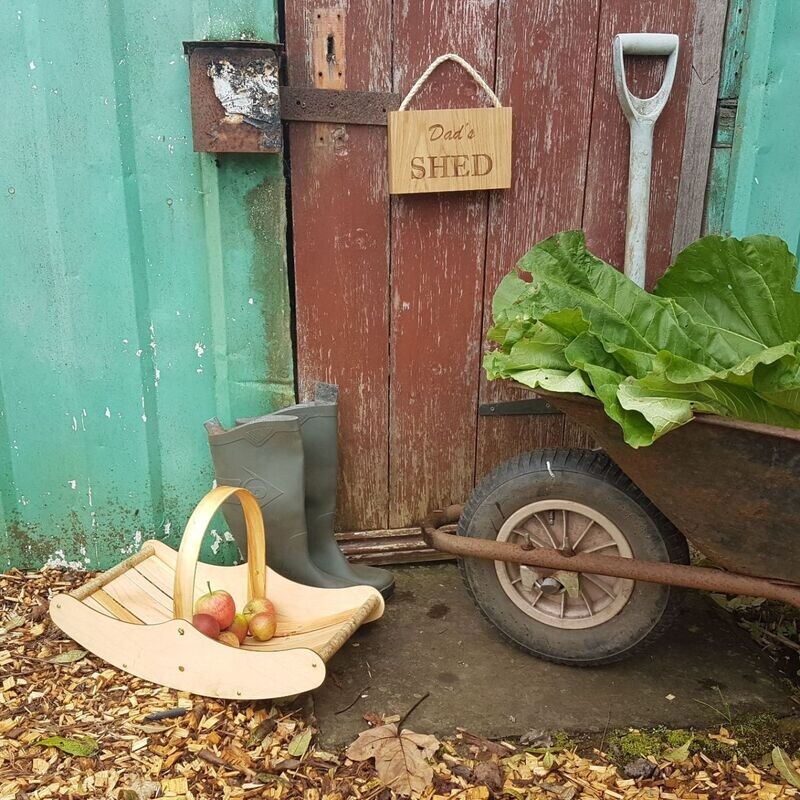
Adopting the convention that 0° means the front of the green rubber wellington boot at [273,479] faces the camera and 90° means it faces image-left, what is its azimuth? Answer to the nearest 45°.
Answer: approximately 270°

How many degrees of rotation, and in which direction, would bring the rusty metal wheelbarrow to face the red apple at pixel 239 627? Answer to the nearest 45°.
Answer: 0° — it already faces it

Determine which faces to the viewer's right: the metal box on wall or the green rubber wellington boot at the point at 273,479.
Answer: the green rubber wellington boot

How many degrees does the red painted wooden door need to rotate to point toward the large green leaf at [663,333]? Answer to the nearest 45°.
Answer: approximately 45° to its left

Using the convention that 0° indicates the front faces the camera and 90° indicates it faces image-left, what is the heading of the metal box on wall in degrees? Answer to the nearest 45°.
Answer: approximately 0°

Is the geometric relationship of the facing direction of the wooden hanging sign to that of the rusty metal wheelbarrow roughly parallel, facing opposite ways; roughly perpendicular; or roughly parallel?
roughly perpendicular
